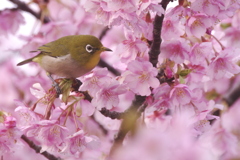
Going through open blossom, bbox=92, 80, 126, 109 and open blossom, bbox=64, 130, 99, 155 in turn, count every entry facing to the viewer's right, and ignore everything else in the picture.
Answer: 0

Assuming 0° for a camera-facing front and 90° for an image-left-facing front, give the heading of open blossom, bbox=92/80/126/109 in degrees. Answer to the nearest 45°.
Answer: approximately 0°

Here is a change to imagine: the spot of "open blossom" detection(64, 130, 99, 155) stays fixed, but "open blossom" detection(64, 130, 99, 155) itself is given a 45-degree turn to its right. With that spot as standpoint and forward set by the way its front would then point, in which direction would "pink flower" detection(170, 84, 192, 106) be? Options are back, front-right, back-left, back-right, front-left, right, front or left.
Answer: back

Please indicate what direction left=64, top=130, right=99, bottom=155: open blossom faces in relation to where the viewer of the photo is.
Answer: facing the viewer and to the left of the viewer

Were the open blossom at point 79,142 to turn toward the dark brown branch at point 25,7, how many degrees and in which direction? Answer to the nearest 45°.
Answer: approximately 135° to its right

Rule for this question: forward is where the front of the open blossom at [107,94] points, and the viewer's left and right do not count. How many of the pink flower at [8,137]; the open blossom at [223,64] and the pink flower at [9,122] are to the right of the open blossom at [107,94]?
2
